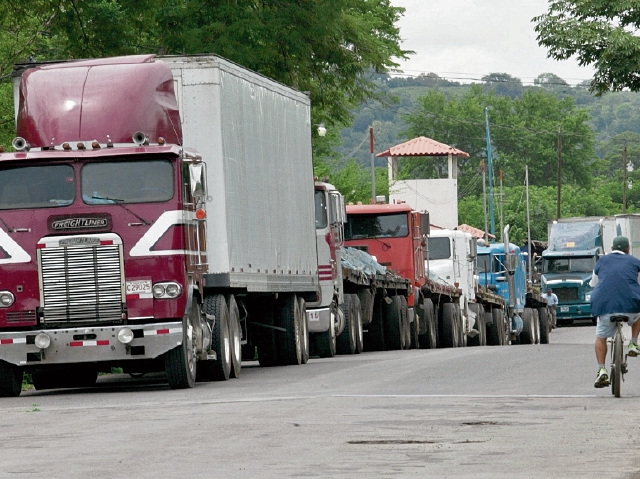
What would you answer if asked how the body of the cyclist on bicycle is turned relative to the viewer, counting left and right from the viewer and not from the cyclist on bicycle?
facing away from the viewer

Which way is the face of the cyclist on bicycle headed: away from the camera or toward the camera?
away from the camera

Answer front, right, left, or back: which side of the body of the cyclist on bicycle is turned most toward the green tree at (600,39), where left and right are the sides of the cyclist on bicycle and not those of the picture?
front

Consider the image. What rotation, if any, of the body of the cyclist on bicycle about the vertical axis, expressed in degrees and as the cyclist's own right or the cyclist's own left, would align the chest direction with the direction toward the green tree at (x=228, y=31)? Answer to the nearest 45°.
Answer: approximately 45° to the cyclist's own left
